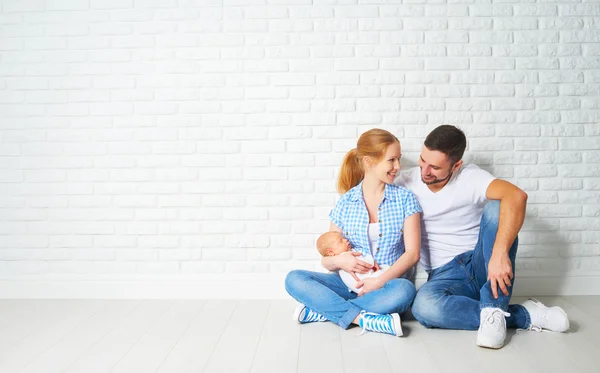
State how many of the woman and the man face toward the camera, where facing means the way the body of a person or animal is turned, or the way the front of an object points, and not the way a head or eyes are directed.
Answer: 2

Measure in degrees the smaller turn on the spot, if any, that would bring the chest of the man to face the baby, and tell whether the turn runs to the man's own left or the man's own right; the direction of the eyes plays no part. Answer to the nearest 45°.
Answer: approximately 90° to the man's own right

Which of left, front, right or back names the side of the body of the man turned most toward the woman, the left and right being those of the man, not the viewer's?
right

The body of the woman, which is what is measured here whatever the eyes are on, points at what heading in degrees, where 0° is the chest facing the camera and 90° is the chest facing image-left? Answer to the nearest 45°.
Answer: approximately 0°

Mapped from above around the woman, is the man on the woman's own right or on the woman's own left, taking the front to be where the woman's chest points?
on the woman's own left
